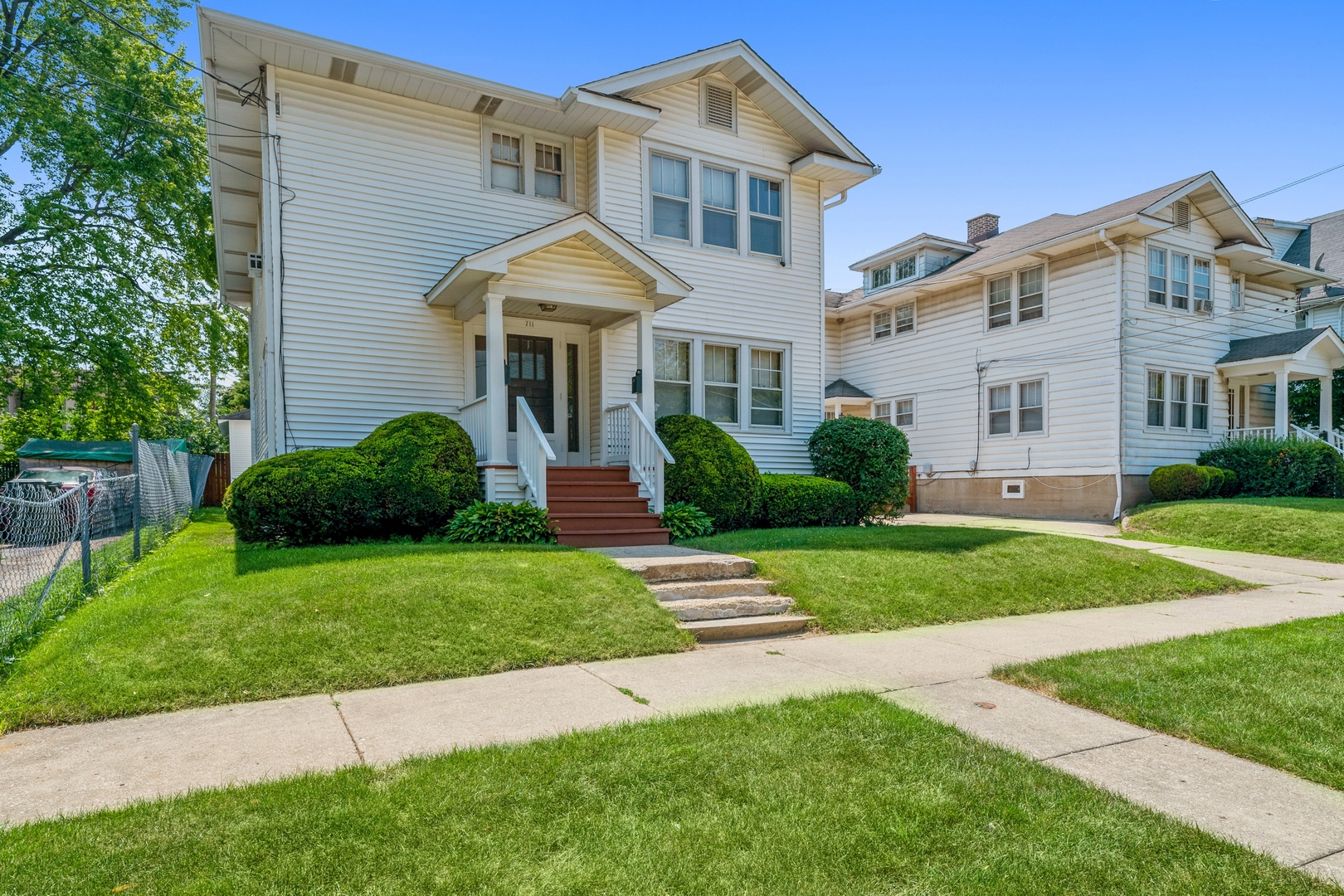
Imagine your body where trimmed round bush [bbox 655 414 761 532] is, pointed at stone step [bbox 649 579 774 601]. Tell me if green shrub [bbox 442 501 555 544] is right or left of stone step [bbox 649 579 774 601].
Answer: right

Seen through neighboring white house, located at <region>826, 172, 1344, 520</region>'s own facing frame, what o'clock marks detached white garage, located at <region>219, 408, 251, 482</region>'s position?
detached white garage, located at <region>219, 408, 251, 482</region> is roughly at 4 o'clock from neighboring white house, located at <region>826, 172, 1344, 520</region>.

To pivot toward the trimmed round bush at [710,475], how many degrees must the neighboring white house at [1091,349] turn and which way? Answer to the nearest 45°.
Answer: approximately 90° to its right

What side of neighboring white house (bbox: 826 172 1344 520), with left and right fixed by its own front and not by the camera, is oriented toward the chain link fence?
right

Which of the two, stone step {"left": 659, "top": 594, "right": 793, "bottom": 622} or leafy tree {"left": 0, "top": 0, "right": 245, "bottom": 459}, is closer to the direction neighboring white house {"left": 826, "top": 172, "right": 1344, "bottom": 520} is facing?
the stone step

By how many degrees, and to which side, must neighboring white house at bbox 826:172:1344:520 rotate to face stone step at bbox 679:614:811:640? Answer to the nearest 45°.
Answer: approximately 45° to its right

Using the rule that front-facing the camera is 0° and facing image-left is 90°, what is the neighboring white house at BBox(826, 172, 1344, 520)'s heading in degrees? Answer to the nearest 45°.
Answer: approximately 315°

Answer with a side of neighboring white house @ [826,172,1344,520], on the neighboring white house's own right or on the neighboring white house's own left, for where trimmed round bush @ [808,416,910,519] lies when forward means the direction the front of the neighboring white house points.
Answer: on the neighboring white house's own right

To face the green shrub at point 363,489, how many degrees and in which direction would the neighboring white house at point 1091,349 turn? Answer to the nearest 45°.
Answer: approximately 90° to its right
